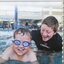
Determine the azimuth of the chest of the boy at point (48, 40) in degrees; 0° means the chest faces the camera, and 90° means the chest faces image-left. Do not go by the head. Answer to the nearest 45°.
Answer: approximately 45°
